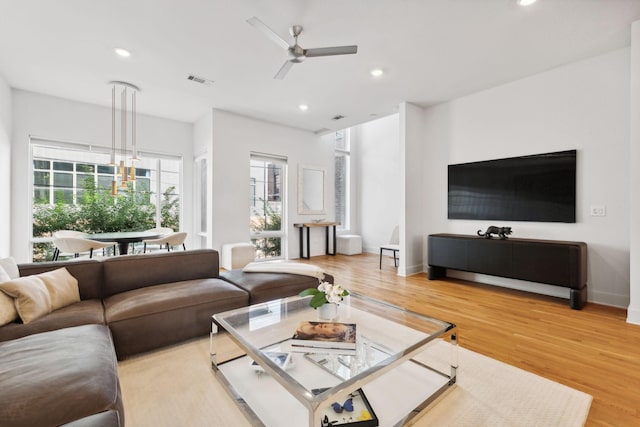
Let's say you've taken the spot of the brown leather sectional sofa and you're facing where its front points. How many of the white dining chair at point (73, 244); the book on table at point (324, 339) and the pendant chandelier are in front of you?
1

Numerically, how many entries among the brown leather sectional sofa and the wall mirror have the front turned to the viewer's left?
0

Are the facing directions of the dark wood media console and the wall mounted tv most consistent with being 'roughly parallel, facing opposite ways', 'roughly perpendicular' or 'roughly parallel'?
roughly parallel

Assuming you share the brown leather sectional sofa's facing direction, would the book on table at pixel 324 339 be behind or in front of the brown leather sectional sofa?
in front

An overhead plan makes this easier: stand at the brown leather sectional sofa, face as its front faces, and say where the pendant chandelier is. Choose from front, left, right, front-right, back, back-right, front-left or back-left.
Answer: back-left

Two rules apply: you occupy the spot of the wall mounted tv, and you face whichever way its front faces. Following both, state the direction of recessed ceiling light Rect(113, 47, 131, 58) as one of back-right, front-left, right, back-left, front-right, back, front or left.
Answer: front

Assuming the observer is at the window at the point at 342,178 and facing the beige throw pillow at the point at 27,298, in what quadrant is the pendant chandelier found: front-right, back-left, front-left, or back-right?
front-right

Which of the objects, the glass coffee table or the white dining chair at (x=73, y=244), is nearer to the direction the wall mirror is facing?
the glass coffee table

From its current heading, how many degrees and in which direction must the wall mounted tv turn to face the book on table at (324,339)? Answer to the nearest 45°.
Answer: approximately 45° to its left

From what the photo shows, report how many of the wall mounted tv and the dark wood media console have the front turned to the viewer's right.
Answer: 0

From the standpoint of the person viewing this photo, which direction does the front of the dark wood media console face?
facing the viewer and to the left of the viewer

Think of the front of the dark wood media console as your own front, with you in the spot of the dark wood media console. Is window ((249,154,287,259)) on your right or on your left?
on your right

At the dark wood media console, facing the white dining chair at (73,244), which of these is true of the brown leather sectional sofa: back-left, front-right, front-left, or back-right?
front-left

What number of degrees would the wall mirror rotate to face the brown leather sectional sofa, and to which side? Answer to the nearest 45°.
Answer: approximately 45° to its right

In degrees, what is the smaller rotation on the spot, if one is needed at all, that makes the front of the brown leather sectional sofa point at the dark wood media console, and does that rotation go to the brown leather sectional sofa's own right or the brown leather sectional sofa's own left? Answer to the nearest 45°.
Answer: approximately 45° to the brown leather sectional sofa's own left

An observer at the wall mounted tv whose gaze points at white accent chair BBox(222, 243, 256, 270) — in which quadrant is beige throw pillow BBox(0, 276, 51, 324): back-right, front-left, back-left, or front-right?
front-left

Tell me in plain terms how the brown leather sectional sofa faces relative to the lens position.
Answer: facing the viewer and to the right of the viewer

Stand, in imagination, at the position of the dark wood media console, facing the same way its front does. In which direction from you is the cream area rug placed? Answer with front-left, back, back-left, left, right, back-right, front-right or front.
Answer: front-left

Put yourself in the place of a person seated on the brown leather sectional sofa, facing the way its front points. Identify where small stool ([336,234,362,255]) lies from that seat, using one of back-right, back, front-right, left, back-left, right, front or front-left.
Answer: left
